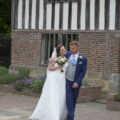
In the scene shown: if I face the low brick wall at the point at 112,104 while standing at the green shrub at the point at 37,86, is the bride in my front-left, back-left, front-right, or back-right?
front-right

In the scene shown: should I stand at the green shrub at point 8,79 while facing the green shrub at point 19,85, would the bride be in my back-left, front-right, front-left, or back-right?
front-right

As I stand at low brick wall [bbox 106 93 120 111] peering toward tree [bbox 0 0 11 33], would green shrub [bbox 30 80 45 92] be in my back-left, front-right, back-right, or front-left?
front-left

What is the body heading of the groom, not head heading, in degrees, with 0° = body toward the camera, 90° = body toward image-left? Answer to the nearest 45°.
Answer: approximately 45°

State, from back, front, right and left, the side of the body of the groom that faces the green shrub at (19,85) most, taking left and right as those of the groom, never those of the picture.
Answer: right

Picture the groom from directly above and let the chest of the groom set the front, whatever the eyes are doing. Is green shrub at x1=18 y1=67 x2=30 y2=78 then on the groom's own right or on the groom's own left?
on the groom's own right

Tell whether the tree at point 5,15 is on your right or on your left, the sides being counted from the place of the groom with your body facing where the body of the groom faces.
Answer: on your right

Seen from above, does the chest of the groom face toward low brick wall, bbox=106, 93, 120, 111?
no

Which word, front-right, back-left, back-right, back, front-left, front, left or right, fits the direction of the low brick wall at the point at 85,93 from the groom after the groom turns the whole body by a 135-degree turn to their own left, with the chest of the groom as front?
left

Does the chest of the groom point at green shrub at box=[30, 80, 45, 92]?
no

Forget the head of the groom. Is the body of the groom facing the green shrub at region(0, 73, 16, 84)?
no

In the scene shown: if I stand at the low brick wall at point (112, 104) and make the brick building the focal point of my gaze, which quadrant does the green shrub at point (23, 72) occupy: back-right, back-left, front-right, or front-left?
front-left
